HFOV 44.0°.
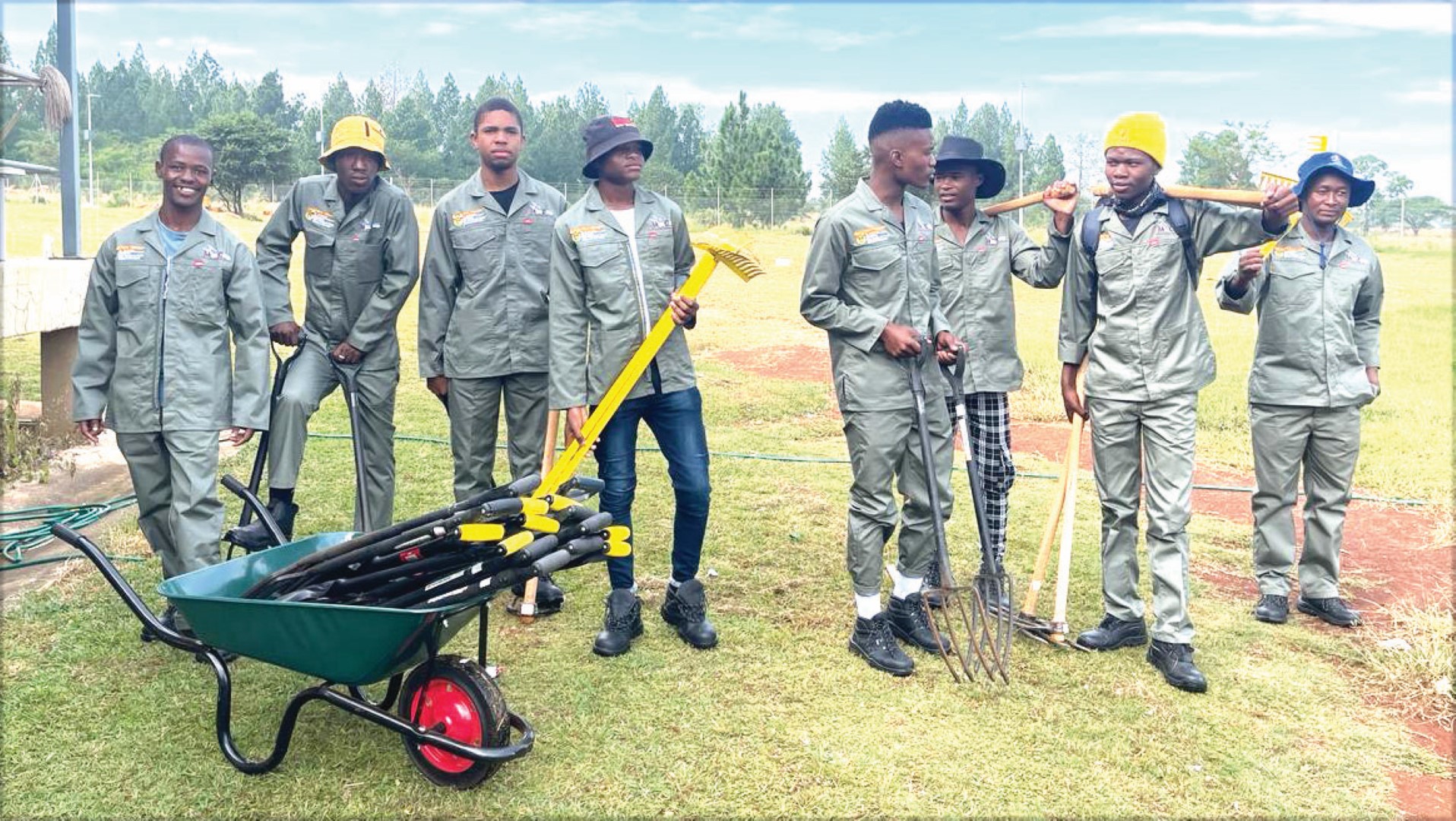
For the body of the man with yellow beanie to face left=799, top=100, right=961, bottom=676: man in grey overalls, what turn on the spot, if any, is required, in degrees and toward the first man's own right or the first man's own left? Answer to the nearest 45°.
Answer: approximately 90° to the first man's own right

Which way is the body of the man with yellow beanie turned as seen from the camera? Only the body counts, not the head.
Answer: toward the camera

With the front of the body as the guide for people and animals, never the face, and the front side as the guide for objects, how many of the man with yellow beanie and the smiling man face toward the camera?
2

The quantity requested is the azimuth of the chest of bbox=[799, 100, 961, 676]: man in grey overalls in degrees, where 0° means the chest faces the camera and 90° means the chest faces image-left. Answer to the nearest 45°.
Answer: approximately 315°

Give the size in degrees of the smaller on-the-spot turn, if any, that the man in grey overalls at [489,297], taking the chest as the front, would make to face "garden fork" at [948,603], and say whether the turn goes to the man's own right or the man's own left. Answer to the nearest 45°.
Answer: approximately 45° to the man's own left

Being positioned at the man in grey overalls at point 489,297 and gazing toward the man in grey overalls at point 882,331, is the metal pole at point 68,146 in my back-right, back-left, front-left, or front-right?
back-left

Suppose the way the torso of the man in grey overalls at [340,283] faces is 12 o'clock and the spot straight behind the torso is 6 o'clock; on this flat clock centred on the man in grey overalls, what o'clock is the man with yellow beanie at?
The man with yellow beanie is roughly at 10 o'clock from the man in grey overalls.

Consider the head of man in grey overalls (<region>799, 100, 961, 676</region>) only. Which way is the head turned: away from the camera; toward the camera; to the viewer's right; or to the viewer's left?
to the viewer's right

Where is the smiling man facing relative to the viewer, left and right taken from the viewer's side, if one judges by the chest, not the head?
facing the viewer

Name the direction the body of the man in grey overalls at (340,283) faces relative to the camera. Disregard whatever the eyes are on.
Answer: toward the camera
